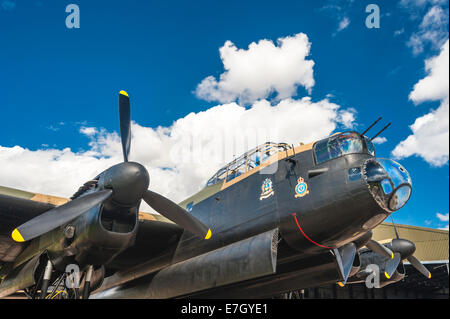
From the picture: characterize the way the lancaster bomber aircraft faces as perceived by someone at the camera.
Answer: facing the viewer and to the right of the viewer
